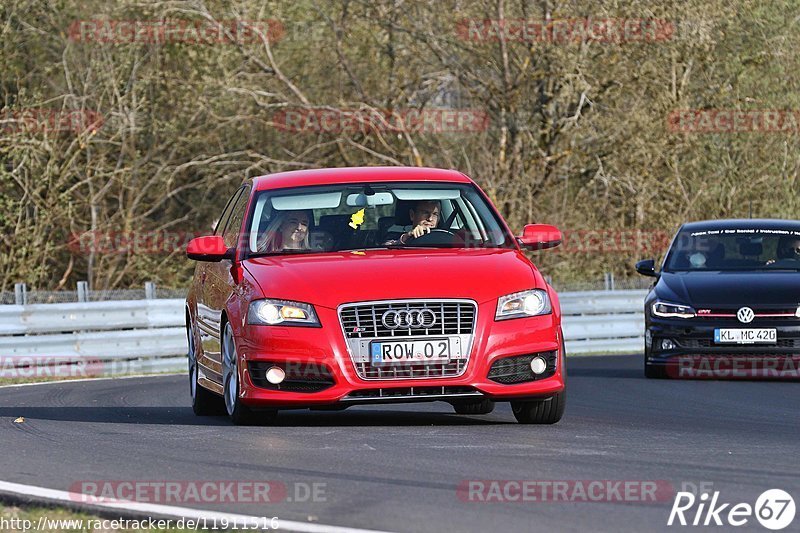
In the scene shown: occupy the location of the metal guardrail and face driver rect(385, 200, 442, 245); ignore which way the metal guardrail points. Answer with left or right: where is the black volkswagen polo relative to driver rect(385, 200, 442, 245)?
left

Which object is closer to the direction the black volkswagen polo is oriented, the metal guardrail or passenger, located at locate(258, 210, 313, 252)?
the passenger

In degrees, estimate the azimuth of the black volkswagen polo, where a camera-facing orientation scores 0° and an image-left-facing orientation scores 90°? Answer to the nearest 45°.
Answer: approximately 0°

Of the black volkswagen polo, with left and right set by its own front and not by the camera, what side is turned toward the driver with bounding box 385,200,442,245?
front

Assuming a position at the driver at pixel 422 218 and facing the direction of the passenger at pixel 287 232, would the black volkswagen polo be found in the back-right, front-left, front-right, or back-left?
back-right

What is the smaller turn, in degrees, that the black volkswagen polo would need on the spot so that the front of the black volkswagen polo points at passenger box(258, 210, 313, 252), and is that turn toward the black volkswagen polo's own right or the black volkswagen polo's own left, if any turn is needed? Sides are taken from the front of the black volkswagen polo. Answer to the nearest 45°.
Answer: approximately 45° to the black volkswagen polo's own right

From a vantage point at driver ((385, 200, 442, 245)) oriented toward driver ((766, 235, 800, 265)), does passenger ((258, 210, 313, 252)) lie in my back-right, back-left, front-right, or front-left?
back-left

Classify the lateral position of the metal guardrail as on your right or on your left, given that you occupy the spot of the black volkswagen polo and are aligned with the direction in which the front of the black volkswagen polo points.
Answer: on your right
